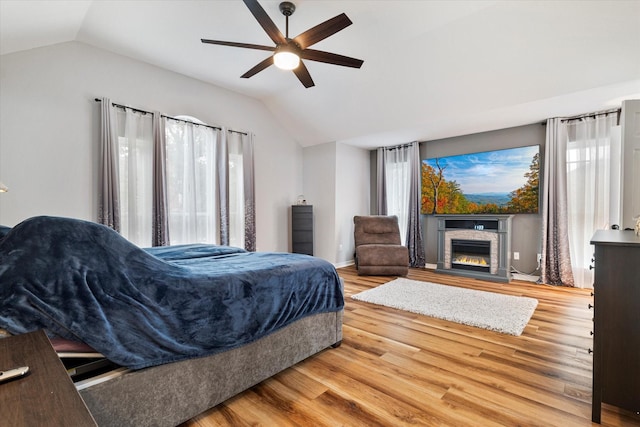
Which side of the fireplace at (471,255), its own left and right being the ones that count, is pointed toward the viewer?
front

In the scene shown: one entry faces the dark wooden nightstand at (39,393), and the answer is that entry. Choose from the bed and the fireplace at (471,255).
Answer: the fireplace

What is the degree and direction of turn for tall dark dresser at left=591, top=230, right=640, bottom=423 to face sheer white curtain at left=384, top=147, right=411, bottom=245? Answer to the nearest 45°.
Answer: approximately 45° to its right

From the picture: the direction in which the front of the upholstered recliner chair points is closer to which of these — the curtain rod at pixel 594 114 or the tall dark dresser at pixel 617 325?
the tall dark dresser

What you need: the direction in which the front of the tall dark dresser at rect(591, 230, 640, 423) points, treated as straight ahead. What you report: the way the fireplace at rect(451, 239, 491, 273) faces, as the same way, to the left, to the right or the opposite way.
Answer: to the left

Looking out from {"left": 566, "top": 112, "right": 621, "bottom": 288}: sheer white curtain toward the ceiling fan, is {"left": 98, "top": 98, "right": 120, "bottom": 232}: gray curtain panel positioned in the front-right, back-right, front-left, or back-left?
front-right

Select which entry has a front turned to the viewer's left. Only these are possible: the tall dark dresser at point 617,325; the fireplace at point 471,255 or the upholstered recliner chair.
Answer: the tall dark dresser

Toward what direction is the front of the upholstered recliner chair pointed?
toward the camera

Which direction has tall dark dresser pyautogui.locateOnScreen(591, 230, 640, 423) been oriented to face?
to the viewer's left

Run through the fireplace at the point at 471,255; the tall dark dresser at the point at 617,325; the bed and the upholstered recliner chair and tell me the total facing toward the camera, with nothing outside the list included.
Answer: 2

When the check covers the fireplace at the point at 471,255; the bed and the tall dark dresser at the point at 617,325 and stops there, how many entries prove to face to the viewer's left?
1

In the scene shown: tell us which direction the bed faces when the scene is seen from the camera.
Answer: facing away from the viewer and to the right of the viewer
